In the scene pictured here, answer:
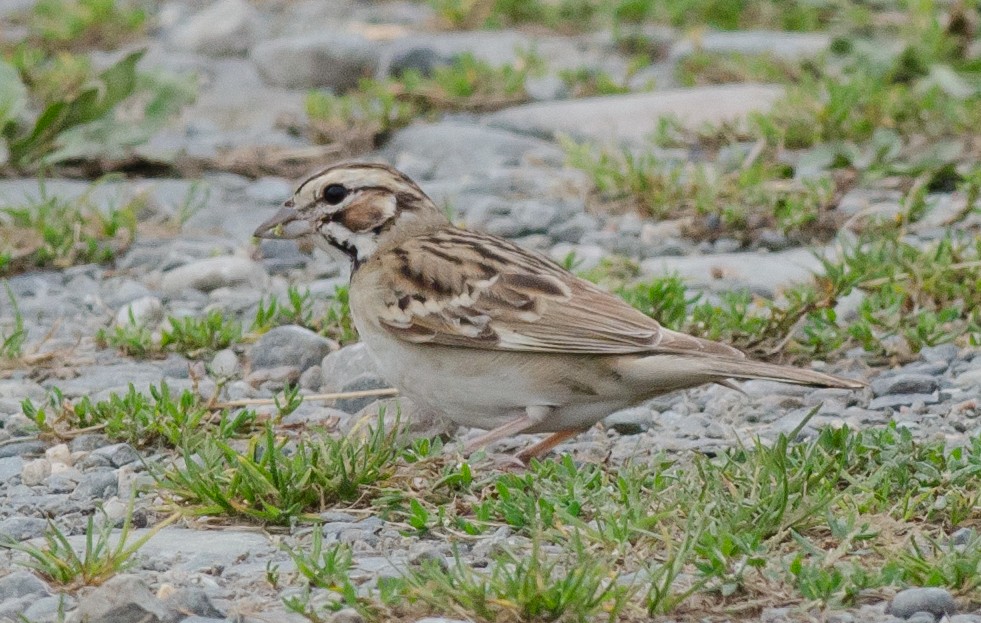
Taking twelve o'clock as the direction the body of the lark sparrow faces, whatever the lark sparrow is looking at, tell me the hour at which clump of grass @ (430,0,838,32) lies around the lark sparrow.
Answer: The clump of grass is roughly at 3 o'clock from the lark sparrow.

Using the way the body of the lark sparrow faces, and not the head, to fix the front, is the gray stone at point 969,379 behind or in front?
behind

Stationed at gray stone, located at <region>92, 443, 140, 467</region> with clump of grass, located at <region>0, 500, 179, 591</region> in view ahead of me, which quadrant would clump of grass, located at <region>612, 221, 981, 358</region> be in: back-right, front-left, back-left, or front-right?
back-left

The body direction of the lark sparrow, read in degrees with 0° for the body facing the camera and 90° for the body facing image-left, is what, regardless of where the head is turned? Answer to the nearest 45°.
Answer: approximately 90°

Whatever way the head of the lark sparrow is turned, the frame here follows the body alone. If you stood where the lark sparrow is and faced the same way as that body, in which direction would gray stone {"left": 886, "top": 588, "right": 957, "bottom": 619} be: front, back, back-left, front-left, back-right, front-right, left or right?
back-left

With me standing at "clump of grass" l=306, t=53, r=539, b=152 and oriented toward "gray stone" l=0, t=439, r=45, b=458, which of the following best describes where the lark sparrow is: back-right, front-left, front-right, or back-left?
front-left

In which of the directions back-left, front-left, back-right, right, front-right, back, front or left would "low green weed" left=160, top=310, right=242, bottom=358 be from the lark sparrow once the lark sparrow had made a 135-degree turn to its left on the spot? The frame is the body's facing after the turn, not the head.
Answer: back

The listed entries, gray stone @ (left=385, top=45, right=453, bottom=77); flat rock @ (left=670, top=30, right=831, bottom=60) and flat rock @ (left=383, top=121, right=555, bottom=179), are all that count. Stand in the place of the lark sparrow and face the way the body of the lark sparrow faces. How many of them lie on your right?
3

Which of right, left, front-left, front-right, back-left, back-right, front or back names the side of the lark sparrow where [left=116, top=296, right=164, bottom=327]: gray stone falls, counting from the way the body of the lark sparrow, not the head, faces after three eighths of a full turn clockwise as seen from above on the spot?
left

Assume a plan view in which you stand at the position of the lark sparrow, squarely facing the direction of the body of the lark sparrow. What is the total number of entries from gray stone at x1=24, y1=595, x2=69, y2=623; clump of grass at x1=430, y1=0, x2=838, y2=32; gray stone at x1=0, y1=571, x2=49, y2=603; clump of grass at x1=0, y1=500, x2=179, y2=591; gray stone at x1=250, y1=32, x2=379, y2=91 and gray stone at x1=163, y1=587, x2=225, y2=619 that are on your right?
2

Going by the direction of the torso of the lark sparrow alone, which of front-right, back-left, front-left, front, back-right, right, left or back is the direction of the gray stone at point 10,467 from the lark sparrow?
front

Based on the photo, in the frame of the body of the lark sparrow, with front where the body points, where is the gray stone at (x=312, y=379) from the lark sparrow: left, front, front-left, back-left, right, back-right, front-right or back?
front-right

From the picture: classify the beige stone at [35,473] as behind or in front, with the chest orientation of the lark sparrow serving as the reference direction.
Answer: in front

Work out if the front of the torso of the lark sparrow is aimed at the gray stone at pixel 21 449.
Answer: yes

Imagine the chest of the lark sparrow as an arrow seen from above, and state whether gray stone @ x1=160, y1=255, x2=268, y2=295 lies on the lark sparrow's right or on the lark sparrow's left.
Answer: on the lark sparrow's right

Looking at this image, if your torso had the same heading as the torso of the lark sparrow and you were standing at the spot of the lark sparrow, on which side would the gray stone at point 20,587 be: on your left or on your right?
on your left

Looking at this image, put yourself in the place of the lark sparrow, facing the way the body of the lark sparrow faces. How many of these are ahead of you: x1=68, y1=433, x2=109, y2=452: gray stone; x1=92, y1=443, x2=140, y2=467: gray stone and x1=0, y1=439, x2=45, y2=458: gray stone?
3
